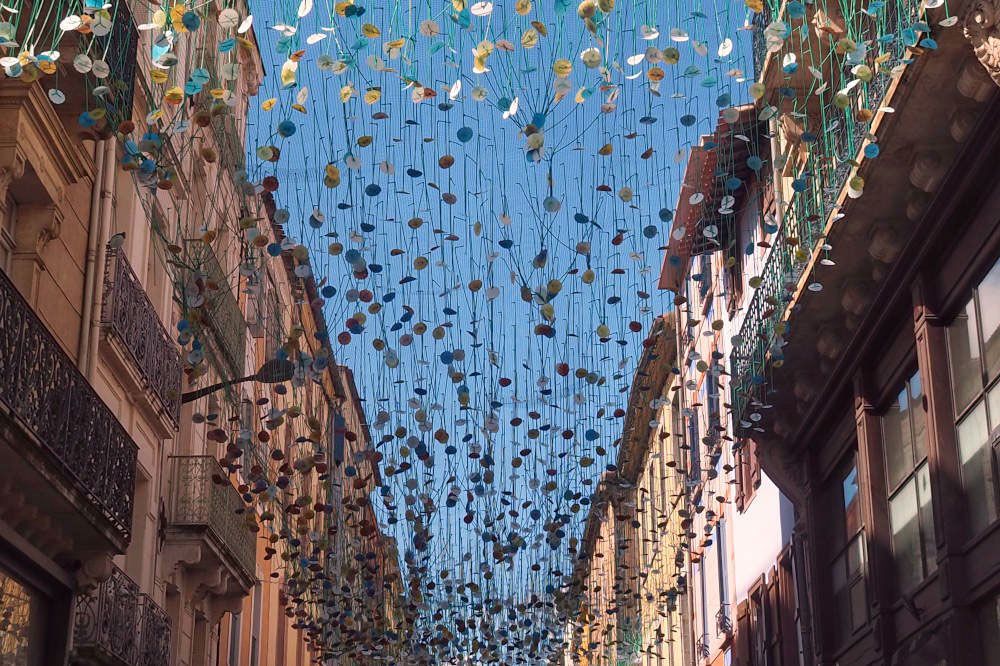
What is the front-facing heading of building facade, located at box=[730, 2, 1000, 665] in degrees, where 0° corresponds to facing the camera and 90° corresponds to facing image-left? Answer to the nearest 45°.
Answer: approximately 45°

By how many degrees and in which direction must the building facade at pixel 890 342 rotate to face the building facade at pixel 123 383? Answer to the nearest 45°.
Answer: approximately 45° to its right
